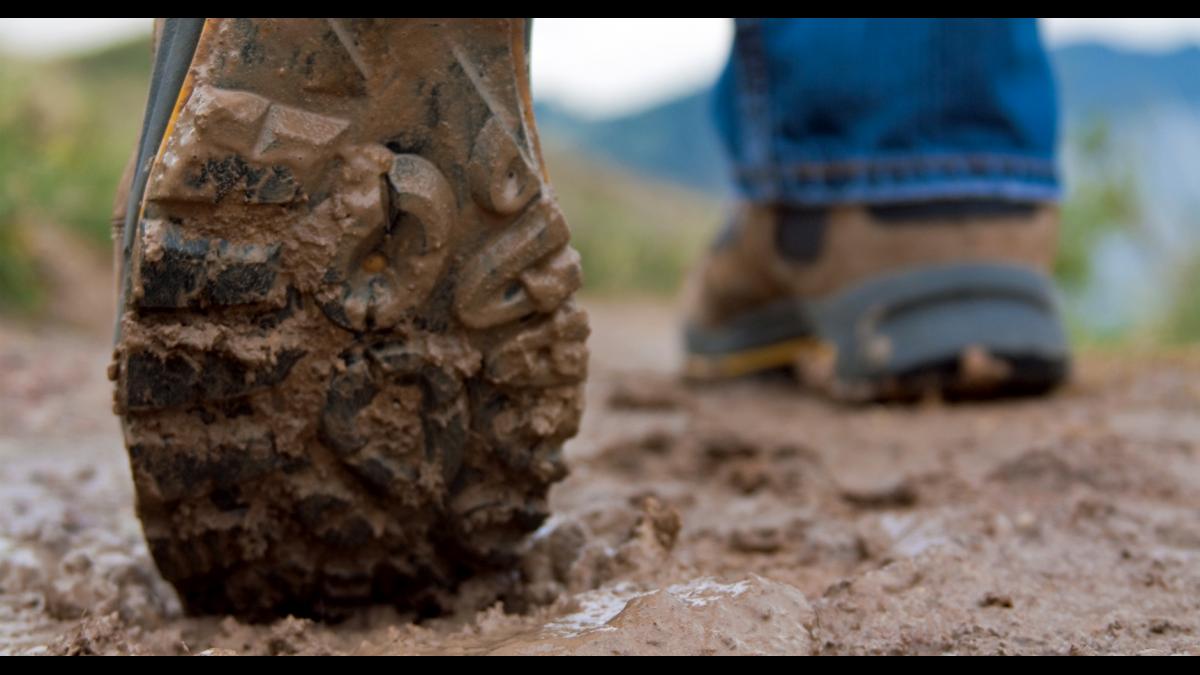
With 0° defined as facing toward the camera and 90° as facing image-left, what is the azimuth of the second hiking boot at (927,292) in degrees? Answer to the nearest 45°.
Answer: approximately 135°

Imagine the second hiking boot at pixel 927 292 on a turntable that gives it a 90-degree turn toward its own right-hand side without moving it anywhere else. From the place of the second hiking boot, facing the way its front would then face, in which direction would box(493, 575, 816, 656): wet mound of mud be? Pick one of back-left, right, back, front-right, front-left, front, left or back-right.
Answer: back-right
